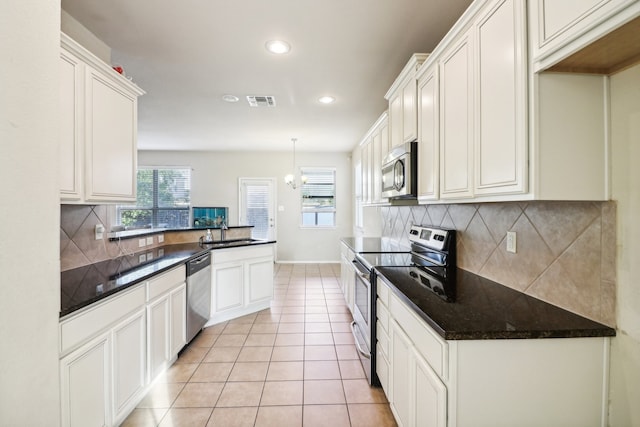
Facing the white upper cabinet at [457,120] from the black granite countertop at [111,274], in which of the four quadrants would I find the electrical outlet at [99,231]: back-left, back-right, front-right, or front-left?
back-left

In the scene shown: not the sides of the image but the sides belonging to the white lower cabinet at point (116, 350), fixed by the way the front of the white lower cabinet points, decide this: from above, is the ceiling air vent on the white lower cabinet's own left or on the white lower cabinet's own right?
on the white lower cabinet's own left

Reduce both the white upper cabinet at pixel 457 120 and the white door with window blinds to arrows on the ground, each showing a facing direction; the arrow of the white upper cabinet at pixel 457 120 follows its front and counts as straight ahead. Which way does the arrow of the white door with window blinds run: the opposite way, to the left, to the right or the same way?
to the left

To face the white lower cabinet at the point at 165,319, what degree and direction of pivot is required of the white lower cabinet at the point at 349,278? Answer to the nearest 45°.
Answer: approximately 45° to its left

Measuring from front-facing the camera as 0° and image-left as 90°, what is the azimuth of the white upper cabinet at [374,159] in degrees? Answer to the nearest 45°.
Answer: approximately 90°

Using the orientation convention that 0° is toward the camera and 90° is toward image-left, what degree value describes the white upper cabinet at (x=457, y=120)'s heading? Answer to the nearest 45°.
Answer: approximately 45°

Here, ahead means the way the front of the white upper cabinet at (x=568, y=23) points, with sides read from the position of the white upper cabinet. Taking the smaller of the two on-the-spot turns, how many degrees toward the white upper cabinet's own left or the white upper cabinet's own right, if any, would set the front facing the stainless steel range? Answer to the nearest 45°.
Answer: approximately 90° to the white upper cabinet's own right

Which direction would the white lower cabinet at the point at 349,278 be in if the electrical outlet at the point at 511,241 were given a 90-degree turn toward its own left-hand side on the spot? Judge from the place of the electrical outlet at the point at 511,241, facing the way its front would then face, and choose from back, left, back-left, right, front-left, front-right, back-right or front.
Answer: back
